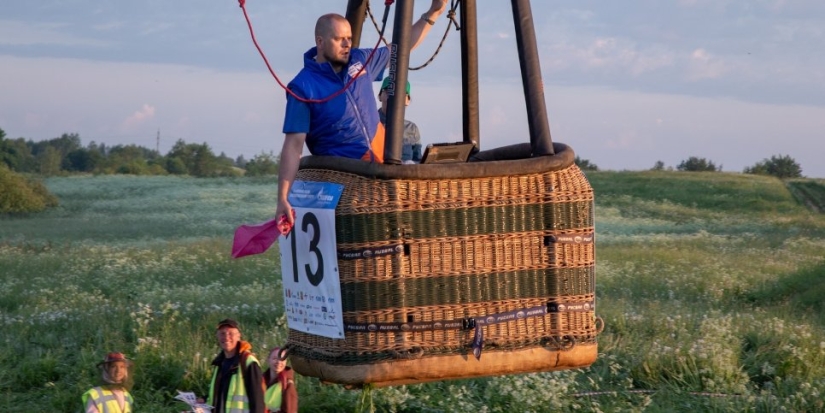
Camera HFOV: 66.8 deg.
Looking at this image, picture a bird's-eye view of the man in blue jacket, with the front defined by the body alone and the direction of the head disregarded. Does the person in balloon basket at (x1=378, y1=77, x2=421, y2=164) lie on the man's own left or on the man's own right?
on the man's own left

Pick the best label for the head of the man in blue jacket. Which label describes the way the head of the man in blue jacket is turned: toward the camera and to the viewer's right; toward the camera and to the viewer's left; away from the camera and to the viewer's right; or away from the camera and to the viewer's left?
toward the camera and to the viewer's right

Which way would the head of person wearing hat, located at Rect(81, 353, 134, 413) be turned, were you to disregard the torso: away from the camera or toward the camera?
toward the camera

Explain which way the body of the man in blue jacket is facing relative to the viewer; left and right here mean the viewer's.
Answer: facing the viewer and to the right of the viewer
